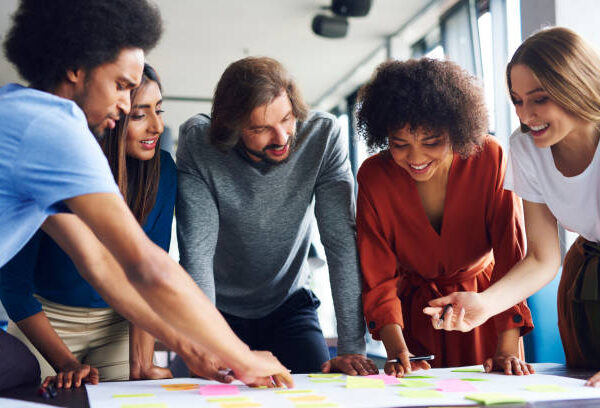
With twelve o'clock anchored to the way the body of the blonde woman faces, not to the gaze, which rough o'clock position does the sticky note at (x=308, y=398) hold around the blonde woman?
The sticky note is roughly at 12 o'clock from the blonde woman.

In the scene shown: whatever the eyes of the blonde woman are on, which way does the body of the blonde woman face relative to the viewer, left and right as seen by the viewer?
facing the viewer and to the left of the viewer

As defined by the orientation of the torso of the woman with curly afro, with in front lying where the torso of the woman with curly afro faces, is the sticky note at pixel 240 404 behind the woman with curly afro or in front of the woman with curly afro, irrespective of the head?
in front

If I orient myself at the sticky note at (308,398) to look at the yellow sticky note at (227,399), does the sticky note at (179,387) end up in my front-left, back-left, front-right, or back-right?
front-right

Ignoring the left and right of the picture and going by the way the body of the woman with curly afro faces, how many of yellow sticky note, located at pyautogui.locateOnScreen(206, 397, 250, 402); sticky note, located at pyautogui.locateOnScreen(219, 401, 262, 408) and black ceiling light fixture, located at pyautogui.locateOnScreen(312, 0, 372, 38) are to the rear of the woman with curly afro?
1

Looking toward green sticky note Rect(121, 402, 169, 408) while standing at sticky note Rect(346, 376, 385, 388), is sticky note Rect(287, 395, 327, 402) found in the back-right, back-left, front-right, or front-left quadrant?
front-left

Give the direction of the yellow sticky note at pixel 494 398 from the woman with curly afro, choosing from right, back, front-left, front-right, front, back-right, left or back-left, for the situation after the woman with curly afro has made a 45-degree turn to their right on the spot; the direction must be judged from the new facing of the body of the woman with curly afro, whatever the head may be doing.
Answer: front-left

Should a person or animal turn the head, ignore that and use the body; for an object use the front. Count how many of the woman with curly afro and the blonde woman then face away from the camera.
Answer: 0

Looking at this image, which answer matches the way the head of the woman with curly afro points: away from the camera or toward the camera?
toward the camera

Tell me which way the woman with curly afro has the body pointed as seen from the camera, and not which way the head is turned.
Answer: toward the camera

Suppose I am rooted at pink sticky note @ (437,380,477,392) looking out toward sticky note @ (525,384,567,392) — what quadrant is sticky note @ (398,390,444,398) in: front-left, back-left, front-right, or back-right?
back-right
